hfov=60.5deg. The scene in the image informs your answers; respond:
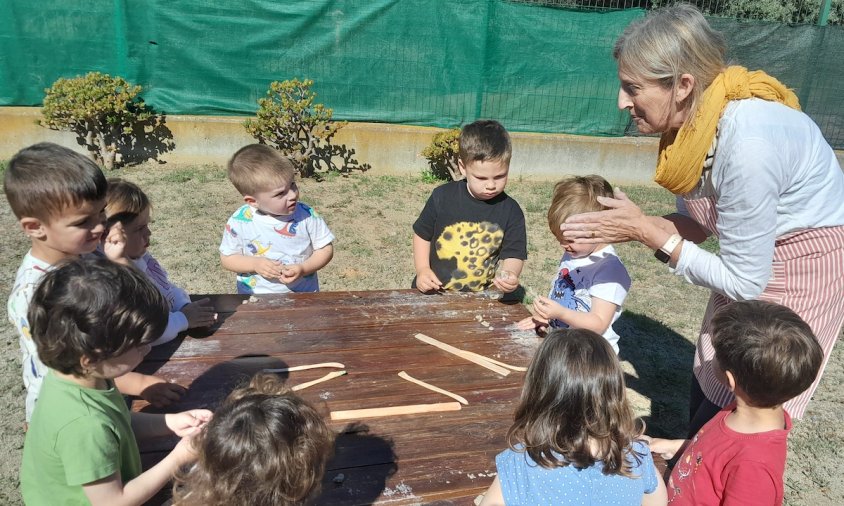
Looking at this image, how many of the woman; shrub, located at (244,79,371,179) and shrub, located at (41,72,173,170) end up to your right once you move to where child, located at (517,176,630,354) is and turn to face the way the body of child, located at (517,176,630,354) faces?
2

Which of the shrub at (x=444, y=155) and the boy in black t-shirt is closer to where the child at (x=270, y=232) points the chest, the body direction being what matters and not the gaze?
the boy in black t-shirt

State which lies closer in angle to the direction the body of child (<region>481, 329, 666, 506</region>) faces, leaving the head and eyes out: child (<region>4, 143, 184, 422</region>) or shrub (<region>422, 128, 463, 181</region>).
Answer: the shrub

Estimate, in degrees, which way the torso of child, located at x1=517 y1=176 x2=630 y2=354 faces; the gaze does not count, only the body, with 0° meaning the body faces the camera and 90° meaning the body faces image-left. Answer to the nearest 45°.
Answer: approximately 45°

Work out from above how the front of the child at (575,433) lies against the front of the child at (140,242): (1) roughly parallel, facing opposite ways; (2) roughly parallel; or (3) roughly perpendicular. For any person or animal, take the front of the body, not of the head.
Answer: roughly perpendicular

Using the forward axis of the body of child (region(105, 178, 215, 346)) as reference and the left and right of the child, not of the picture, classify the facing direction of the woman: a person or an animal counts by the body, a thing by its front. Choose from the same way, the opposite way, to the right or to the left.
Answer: the opposite way

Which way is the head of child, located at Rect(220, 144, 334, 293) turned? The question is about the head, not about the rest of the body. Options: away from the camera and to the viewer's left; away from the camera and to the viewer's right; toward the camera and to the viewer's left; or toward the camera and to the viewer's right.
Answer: toward the camera and to the viewer's right

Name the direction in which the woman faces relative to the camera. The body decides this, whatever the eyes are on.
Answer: to the viewer's left

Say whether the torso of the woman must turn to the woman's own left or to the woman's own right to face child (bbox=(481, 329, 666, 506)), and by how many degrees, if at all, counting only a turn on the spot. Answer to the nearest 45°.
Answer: approximately 90° to the woman's own left
